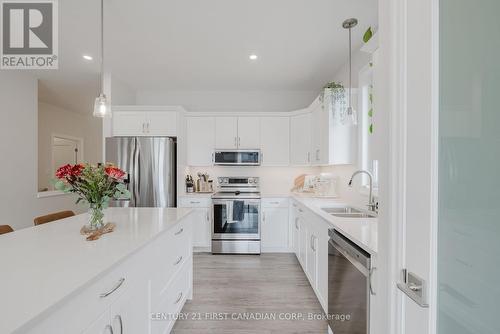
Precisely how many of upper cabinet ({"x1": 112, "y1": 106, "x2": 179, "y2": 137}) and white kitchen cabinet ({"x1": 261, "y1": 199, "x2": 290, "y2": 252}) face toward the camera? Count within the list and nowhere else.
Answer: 2

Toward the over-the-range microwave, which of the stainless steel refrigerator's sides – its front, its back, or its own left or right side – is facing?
left

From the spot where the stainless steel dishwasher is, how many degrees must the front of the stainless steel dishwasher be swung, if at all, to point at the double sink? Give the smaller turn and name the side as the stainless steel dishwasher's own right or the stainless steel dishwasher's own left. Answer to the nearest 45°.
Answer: approximately 135° to the stainless steel dishwasher's own right

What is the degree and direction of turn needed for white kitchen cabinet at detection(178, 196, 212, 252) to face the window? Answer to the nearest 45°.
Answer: approximately 45° to its left

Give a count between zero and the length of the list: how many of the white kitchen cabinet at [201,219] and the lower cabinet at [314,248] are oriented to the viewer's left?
1

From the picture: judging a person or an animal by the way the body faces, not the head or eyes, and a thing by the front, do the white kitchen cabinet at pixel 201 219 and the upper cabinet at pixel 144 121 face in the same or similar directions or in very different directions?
same or similar directions

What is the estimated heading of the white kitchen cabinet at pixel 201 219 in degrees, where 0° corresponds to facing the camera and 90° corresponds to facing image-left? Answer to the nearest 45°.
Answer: approximately 0°

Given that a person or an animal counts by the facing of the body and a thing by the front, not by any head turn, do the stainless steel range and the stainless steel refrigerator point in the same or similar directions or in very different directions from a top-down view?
same or similar directions

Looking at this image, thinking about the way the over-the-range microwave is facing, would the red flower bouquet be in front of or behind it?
in front

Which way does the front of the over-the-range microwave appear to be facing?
toward the camera

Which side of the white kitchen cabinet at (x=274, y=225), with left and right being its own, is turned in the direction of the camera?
front

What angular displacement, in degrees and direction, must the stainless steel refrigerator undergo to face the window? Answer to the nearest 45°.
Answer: approximately 45° to its left

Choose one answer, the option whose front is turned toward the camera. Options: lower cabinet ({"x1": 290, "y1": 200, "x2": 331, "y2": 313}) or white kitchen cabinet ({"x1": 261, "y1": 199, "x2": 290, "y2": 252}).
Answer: the white kitchen cabinet

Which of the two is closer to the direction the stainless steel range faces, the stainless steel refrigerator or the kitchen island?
the kitchen island

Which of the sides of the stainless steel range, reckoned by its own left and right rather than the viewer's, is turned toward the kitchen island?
front

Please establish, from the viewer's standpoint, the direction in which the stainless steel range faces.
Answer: facing the viewer
